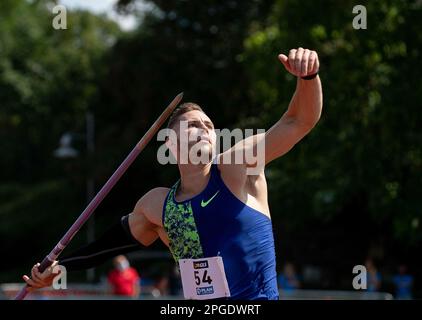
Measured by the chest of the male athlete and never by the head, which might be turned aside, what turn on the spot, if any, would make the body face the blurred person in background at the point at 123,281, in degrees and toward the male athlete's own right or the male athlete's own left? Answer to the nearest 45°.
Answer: approximately 180°

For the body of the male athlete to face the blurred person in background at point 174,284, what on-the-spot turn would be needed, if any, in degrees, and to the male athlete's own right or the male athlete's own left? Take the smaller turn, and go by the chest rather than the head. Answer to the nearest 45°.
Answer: approximately 180°

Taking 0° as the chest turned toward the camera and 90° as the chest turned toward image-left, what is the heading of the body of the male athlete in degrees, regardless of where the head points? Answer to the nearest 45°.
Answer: approximately 0°
